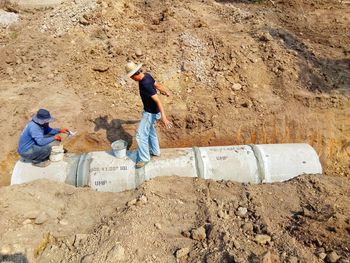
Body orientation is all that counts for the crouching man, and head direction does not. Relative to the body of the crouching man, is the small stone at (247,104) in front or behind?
in front

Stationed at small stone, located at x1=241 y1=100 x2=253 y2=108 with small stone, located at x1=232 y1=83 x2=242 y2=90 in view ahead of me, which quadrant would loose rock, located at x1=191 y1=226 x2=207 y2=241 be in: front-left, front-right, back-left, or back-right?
back-left

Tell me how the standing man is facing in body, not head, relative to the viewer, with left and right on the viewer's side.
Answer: facing to the left of the viewer

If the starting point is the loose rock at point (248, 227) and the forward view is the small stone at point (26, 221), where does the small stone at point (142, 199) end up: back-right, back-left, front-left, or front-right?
front-right

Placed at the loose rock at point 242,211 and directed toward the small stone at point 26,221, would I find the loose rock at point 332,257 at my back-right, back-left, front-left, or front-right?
back-left

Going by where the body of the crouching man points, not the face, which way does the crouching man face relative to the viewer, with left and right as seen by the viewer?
facing to the right of the viewer

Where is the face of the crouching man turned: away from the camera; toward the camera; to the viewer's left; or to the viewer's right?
to the viewer's right

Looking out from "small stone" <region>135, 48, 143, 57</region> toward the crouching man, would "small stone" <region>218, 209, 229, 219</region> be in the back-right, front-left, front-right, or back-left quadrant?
front-left

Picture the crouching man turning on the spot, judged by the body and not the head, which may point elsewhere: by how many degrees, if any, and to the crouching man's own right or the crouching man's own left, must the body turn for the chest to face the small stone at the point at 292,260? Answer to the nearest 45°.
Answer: approximately 45° to the crouching man's own right

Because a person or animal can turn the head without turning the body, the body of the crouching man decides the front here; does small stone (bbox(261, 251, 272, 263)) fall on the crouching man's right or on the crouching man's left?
on the crouching man's right

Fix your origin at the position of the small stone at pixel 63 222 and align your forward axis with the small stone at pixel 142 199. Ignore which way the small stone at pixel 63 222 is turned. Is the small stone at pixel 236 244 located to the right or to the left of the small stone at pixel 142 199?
right

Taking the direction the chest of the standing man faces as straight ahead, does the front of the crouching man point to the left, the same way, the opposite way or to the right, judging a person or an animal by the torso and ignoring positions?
the opposite way
